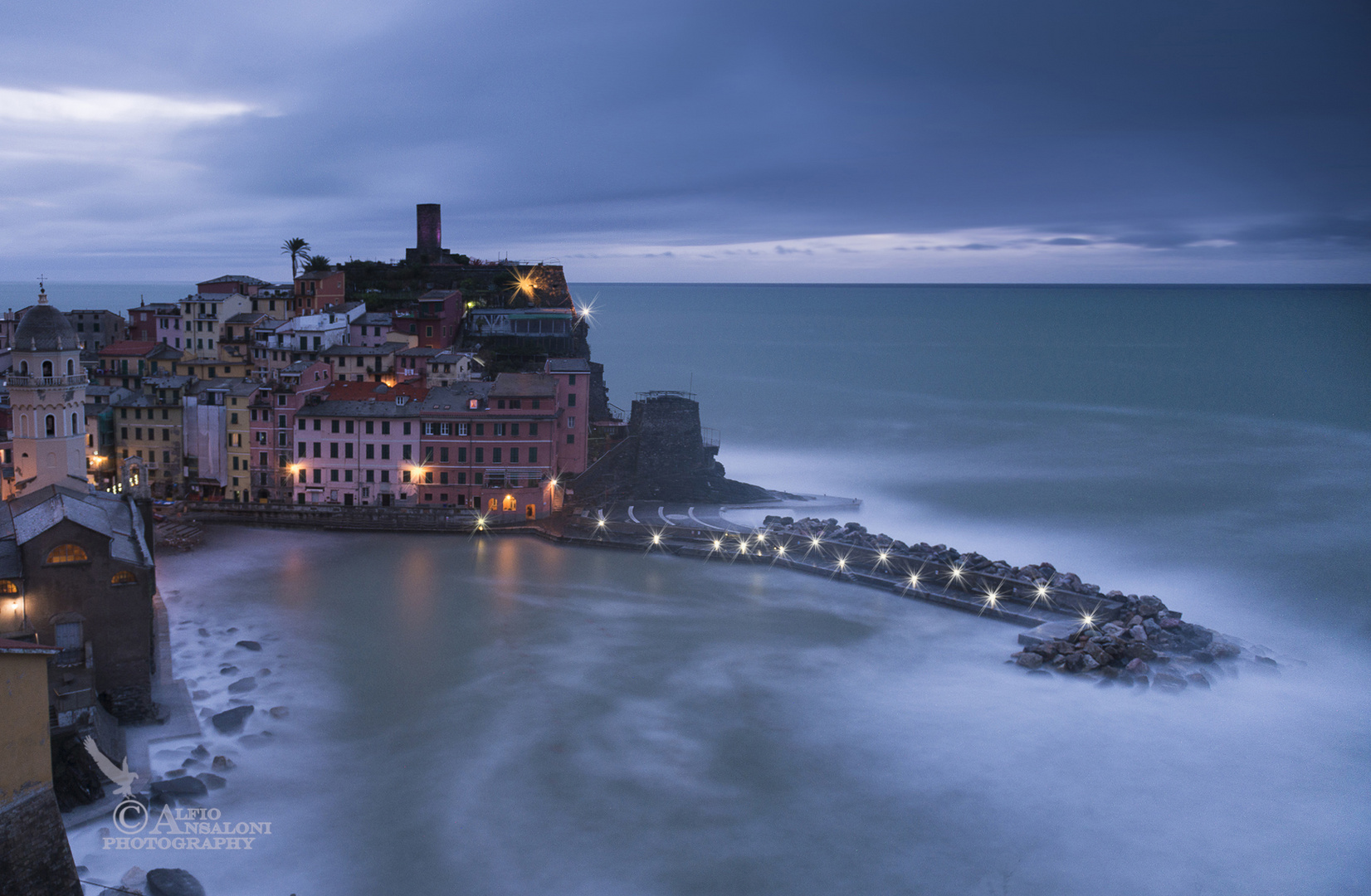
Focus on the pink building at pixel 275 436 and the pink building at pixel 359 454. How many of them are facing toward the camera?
2

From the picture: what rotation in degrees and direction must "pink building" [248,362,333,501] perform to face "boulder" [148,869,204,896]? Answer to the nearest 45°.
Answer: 0° — it already faces it

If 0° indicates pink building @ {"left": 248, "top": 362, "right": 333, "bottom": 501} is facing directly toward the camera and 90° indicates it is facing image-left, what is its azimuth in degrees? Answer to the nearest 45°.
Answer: approximately 0°

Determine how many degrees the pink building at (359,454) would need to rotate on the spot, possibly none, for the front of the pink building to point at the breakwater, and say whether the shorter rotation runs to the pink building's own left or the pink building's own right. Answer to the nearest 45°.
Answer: approximately 45° to the pink building's own left

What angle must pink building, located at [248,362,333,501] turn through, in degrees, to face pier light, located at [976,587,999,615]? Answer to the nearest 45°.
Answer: approximately 45° to its left

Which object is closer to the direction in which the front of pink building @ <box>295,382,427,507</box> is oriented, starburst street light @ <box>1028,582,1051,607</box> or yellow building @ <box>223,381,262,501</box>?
the starburst street light

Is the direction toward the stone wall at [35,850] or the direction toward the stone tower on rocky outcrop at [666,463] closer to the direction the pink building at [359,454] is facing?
the stone wall

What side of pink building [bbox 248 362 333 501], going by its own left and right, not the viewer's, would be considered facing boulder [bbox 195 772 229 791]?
front

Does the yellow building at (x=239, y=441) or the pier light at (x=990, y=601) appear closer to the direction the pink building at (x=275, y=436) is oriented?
the pier light

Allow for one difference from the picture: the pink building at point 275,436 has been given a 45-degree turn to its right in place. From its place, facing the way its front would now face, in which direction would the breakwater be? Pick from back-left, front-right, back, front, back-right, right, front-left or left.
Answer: left

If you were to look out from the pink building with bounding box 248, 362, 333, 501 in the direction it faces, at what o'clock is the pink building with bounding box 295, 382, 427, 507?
the pink building with bounding box 295, 382, 427, 507 is roughly at 10 o'clock from the pink building with bounding box 248, 362, 333, 501.

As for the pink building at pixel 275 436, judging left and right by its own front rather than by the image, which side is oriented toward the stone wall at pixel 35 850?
front

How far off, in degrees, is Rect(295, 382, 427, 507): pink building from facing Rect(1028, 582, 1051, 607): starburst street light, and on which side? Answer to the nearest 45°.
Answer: approximately 45° to its left
